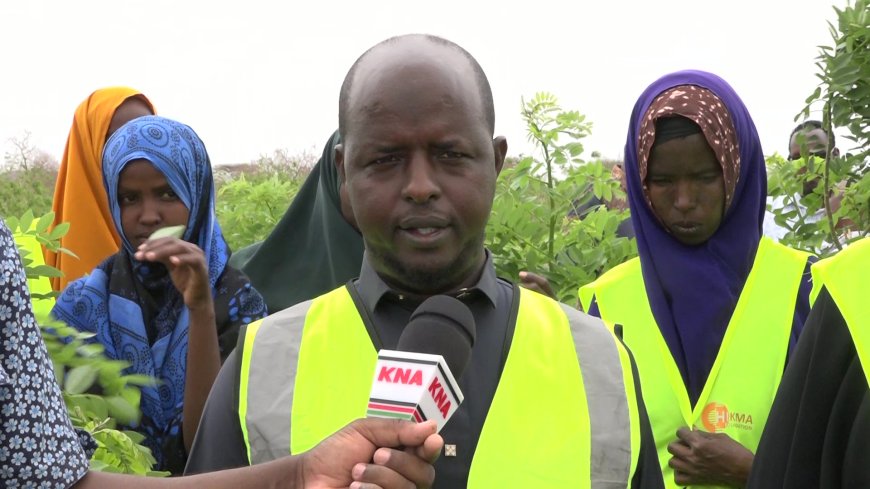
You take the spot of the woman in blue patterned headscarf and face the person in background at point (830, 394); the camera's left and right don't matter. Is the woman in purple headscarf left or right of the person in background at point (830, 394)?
left

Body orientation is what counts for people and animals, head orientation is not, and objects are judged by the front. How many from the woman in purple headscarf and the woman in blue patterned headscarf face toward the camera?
2

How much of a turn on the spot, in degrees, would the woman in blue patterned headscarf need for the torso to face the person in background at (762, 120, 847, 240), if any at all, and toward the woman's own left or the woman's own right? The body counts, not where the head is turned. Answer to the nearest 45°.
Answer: approximately 90° to the woman's own left

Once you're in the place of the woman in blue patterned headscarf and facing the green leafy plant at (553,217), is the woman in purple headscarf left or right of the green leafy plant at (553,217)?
right

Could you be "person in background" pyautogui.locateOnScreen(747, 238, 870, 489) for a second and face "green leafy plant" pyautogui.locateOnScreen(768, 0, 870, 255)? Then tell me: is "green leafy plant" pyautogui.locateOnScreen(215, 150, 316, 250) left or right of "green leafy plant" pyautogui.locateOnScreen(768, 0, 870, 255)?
left

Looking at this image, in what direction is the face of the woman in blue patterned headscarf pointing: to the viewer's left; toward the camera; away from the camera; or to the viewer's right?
toward the camera

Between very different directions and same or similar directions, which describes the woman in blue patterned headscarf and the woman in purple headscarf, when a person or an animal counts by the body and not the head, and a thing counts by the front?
same or similar directions

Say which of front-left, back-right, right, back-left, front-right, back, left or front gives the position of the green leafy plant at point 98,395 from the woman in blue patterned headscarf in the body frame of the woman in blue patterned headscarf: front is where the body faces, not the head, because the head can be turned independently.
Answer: front

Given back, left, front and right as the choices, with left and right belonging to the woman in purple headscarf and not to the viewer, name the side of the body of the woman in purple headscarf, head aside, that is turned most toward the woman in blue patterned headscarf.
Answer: right

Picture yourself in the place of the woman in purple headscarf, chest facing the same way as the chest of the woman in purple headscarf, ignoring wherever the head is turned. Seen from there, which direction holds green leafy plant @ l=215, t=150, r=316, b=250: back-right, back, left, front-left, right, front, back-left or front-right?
back-right

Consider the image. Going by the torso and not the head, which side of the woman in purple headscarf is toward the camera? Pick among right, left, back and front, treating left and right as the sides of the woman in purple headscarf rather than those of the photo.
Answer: front

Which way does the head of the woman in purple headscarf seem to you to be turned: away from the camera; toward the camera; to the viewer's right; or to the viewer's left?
toward the camera
